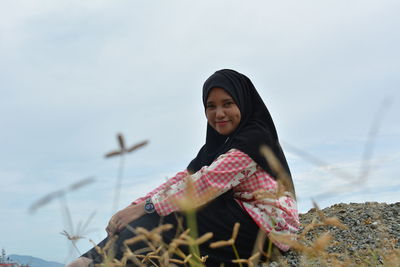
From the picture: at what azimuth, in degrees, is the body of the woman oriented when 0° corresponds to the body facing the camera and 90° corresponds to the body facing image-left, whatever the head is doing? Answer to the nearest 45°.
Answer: approximately 90°
